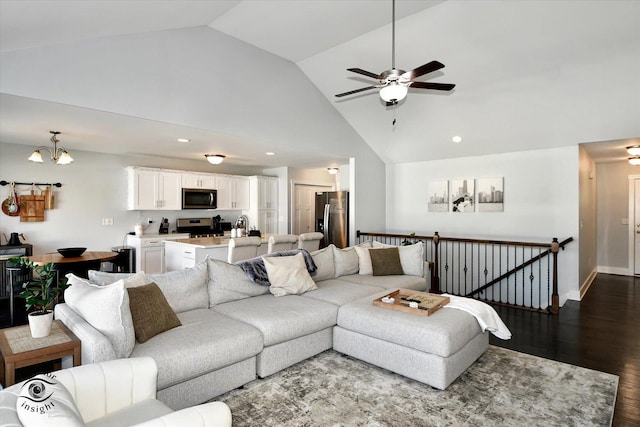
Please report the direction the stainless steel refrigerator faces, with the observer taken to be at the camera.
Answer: facing the viewer and to the left of the viewer

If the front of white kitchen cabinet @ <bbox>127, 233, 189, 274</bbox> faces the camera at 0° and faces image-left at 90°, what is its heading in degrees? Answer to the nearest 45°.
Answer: approximately 315°

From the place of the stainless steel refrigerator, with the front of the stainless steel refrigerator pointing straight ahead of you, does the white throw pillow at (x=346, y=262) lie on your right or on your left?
on your left

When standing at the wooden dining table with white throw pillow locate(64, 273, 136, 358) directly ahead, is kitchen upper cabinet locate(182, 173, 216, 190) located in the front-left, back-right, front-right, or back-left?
back-left

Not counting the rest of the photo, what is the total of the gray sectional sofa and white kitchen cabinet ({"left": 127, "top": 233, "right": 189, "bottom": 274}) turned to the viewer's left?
0

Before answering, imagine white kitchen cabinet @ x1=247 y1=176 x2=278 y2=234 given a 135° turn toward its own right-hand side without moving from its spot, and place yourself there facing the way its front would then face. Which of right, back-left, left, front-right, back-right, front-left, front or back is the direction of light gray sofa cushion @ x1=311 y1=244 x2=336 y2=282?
left

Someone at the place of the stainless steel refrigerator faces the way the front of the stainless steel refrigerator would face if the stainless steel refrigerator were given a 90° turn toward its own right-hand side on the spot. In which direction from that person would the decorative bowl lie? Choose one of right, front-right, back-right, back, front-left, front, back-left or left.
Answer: left

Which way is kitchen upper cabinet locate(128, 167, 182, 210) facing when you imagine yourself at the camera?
facing the viewer and to the right of the viewer

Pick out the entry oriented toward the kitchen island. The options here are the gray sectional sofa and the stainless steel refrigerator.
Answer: the stainless steel refrigerator

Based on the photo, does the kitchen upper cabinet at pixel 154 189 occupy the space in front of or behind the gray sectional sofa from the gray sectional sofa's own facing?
behind

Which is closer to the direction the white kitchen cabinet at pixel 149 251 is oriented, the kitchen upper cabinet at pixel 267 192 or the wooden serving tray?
the wooden serving tray

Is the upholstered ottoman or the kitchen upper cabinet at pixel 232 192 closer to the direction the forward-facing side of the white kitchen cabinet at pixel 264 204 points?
the upholstered ottoman

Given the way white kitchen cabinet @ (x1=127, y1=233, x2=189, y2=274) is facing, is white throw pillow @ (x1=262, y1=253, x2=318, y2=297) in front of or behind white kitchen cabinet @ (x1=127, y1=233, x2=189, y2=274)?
in front
